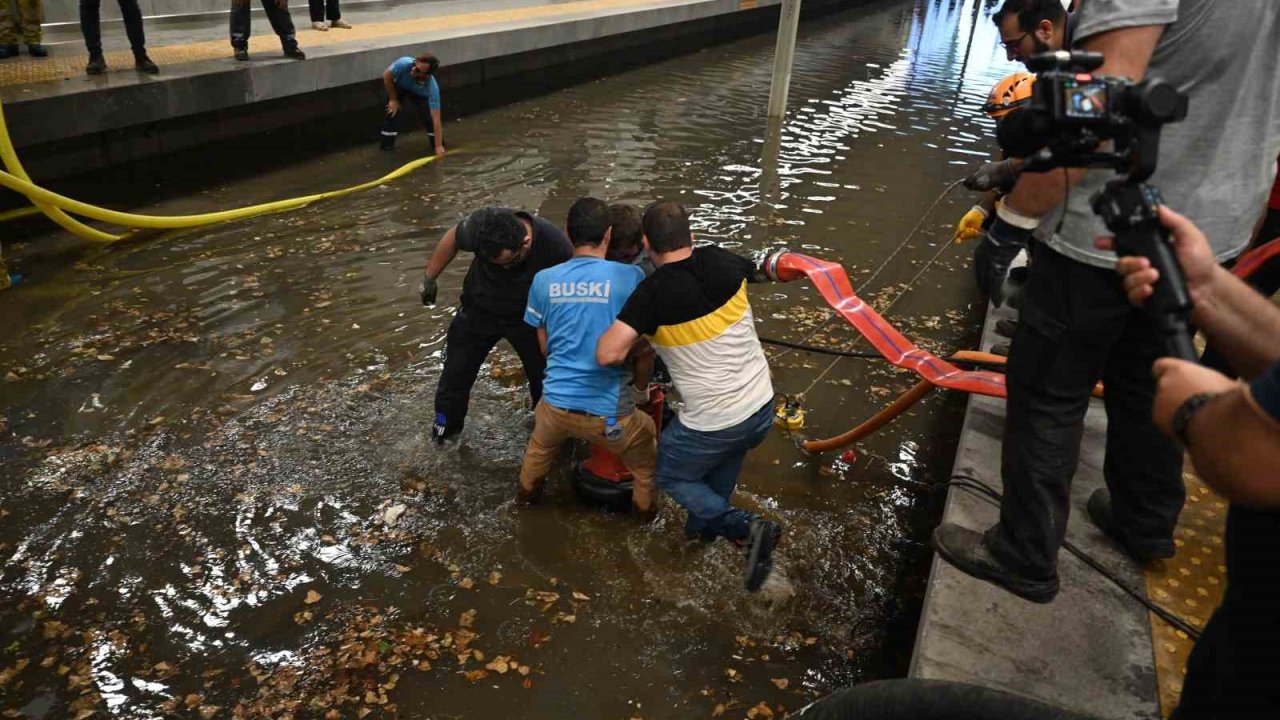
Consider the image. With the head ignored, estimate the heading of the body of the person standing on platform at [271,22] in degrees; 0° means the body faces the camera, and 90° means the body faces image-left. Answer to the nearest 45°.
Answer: approximately 315°

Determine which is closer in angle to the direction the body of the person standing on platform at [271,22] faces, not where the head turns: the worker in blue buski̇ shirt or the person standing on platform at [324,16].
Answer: the worker in blue buski̇ shirt

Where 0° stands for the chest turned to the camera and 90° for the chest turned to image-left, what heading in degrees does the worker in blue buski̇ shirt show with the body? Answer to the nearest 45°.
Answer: approximately 180°

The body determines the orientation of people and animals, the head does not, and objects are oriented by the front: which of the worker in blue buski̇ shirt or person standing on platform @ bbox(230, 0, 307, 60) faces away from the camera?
the worker in blue buski̇ shirt

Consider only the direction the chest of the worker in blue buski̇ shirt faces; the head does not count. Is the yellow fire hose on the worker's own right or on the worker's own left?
on the worker's own left

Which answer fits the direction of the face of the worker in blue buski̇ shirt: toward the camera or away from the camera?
away from the camera

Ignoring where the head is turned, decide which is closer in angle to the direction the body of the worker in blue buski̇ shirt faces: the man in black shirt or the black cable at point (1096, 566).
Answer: the man in black shirt

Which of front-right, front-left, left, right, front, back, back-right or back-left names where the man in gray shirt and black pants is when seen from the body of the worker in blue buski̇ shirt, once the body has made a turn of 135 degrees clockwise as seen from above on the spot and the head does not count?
front

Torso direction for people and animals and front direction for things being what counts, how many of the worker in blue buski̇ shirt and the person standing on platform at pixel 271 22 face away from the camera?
1
